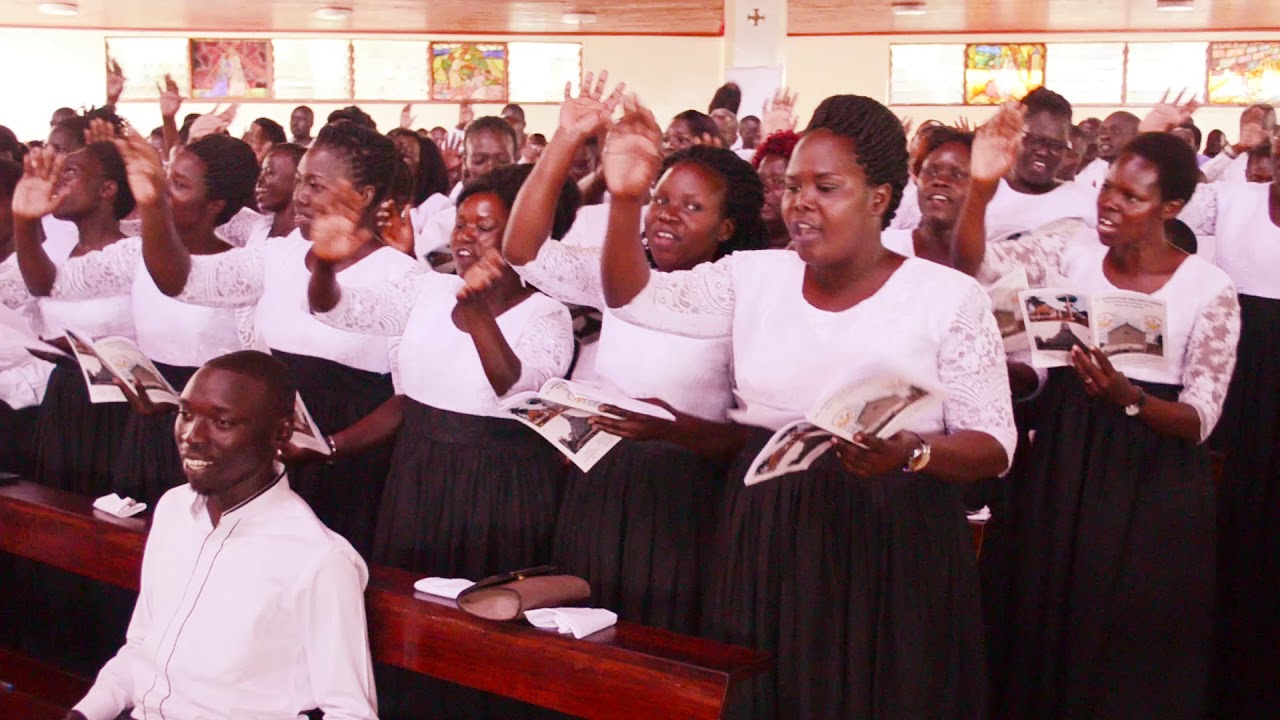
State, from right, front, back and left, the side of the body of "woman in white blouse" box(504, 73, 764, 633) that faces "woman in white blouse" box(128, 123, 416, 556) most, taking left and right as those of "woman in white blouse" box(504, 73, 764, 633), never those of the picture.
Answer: right

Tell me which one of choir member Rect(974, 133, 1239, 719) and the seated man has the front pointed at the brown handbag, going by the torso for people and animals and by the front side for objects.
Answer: the choir member

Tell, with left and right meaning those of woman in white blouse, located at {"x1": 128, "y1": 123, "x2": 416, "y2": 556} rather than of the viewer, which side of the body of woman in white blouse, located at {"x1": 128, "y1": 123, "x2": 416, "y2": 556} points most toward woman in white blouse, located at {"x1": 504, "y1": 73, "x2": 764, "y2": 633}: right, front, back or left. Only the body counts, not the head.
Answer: left

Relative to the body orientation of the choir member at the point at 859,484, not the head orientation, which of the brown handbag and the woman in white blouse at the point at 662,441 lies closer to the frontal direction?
the brown handbag

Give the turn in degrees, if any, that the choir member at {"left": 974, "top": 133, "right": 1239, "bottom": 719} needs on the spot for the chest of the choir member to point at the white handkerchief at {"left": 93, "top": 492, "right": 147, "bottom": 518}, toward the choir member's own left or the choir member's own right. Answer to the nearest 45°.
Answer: approximately 45° to the choir member's own right

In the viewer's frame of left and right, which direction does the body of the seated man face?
facing the viewer and to the left of the viewer

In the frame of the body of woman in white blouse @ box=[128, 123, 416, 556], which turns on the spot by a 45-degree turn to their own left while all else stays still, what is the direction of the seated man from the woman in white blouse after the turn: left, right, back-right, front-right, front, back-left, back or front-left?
front

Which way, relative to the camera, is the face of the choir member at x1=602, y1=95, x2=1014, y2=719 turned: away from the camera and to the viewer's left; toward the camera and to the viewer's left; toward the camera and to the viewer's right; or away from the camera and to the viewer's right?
toward the camera and to the viewer's left

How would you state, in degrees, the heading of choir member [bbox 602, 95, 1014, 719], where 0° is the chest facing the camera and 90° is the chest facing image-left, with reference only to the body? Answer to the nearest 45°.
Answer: approximately 45°

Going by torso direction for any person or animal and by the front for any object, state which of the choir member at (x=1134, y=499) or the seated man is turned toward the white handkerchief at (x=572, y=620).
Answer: the choir member

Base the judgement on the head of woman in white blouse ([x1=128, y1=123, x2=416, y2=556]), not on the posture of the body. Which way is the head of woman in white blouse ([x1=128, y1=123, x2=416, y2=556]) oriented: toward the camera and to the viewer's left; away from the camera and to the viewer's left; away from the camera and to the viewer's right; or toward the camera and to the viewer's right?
toward the camera and to the viewer's left

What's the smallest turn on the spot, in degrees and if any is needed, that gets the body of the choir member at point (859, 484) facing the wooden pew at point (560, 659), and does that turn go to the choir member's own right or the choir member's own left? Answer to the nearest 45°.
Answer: approximately 45° to the choir member's own right

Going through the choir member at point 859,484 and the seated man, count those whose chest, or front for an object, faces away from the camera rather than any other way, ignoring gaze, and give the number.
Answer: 0

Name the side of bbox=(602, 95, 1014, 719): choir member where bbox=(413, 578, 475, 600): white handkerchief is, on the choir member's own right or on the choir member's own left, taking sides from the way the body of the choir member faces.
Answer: on the choir member's own right
